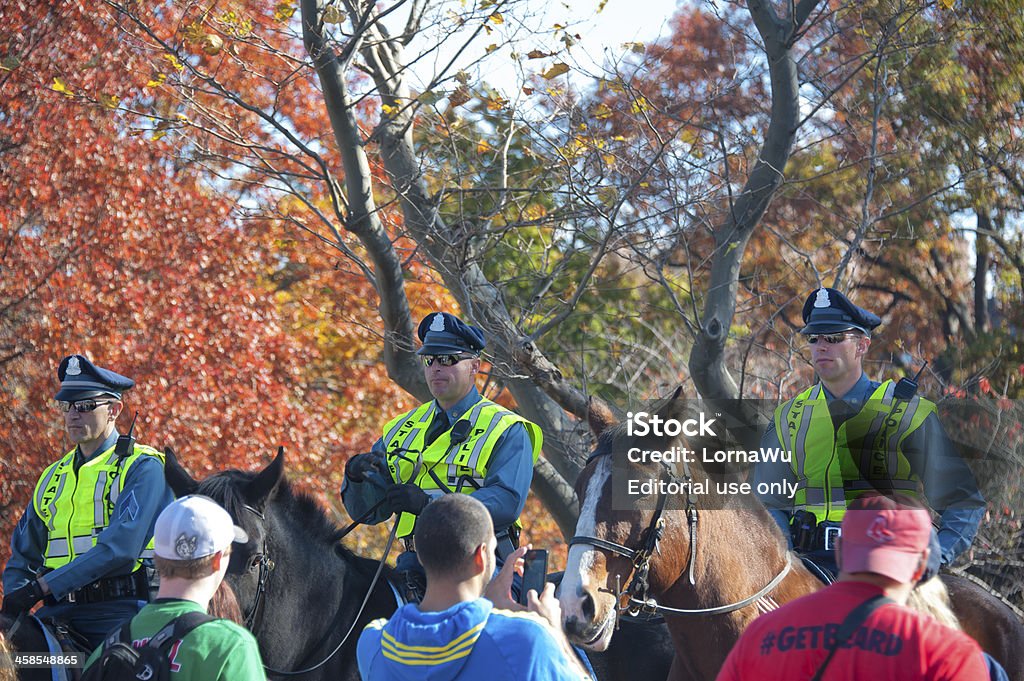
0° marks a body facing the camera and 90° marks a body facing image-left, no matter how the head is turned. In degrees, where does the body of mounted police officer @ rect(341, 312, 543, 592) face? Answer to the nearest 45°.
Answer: approximately 45°

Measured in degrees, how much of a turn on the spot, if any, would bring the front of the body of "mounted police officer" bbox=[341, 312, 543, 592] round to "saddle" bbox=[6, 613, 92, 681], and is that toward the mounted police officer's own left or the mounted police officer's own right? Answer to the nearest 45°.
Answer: approximately 45° to the mounted police officer's own right

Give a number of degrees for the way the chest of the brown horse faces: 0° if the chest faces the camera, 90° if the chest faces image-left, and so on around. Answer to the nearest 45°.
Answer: approximately 45°

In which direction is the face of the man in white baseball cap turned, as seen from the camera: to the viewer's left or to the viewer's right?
to the viewer's right

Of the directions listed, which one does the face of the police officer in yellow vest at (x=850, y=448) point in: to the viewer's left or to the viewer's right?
to the viewer's left

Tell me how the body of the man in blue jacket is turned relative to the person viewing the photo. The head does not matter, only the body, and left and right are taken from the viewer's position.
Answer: facing away from the viewer and to the right of the viewer

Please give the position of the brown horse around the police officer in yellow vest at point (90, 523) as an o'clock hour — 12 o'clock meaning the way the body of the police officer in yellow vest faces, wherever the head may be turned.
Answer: The brown horse is roughly at 9 o'clock from the police officer in yellow vest.

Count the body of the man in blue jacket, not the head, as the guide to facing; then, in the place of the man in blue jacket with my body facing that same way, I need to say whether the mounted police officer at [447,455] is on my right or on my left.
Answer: on my left

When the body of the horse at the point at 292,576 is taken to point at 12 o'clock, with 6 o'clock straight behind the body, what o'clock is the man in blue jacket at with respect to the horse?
The man in blue jacket is roughly at 10 o'clock from the horse.

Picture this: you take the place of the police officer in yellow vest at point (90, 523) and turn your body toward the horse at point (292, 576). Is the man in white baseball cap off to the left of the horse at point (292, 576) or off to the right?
right

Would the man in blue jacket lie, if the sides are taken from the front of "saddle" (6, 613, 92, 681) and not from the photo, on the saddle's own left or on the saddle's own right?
on the saddle's own left

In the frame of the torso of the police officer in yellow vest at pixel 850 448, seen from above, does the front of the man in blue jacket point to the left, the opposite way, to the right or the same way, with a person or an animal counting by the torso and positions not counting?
the opposite way

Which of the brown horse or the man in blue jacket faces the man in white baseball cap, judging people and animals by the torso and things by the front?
the brown horse

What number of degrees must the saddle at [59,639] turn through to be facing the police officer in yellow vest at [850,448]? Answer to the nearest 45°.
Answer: approximately 90° to its left
